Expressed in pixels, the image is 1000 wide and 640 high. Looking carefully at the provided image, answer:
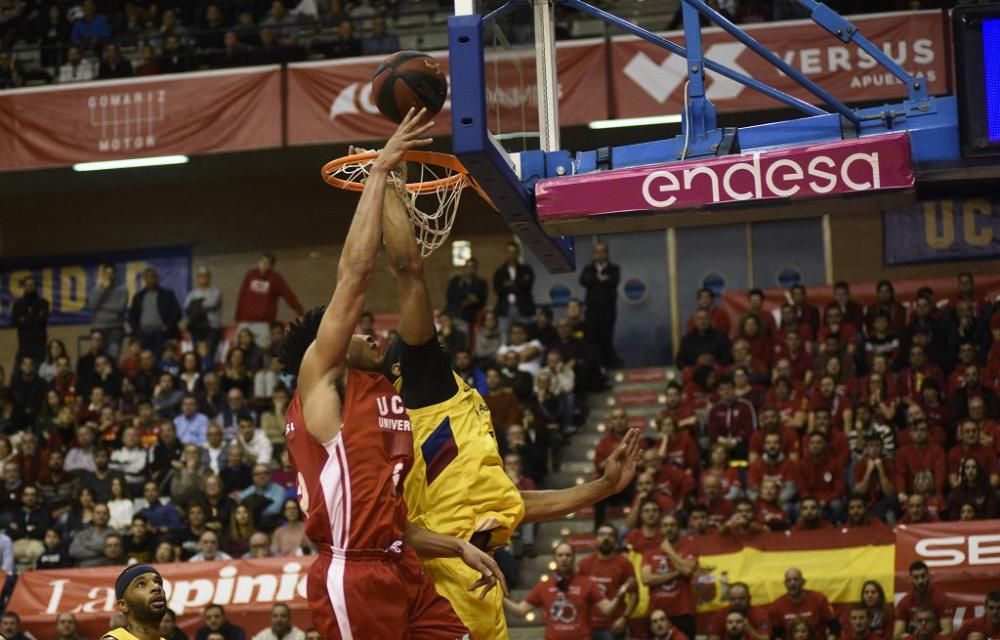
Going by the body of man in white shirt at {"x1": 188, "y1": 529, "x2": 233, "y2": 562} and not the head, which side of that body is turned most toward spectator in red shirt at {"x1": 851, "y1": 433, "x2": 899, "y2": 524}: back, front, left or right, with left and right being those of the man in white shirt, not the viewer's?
left

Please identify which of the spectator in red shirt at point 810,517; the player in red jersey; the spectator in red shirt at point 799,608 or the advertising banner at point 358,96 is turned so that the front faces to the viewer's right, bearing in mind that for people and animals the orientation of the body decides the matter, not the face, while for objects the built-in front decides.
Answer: the player in red jersey

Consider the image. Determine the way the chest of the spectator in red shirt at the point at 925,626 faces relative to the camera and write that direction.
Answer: toward the camera

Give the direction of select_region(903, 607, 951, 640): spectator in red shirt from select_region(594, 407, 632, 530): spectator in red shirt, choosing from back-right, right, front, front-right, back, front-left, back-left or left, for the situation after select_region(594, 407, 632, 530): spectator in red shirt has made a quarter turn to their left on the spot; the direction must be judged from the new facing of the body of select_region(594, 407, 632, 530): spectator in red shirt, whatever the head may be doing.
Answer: front

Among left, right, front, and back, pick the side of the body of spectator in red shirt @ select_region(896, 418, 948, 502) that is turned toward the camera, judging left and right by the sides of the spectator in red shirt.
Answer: front

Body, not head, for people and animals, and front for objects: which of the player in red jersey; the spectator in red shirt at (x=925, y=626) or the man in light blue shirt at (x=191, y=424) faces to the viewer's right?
the player in red jersey

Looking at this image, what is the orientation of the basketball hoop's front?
to the viewer's left

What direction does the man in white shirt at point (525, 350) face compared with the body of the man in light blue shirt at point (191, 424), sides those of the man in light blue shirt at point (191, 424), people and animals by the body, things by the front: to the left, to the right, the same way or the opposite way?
the same way

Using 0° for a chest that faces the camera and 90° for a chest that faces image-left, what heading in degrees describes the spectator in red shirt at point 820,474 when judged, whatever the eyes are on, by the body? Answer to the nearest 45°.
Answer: approximately 0°

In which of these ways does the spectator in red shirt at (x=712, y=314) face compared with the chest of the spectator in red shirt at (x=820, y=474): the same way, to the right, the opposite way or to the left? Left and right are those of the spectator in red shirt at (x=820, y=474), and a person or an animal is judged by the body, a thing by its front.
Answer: the same way

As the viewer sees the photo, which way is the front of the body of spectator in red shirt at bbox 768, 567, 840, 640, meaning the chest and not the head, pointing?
toward the camera

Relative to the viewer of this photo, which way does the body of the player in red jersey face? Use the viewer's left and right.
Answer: facing to the right of the viewer

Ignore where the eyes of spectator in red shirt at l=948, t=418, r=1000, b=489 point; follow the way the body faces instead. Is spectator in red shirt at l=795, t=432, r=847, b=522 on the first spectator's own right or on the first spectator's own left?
on the first spectator's own right

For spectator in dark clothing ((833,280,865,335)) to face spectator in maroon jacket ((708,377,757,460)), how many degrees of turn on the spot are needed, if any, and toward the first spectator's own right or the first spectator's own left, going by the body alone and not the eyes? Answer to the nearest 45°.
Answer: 0° — they already face them

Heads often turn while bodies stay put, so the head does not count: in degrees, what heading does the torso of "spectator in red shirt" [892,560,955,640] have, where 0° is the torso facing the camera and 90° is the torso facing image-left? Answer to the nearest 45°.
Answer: approximately 0°
